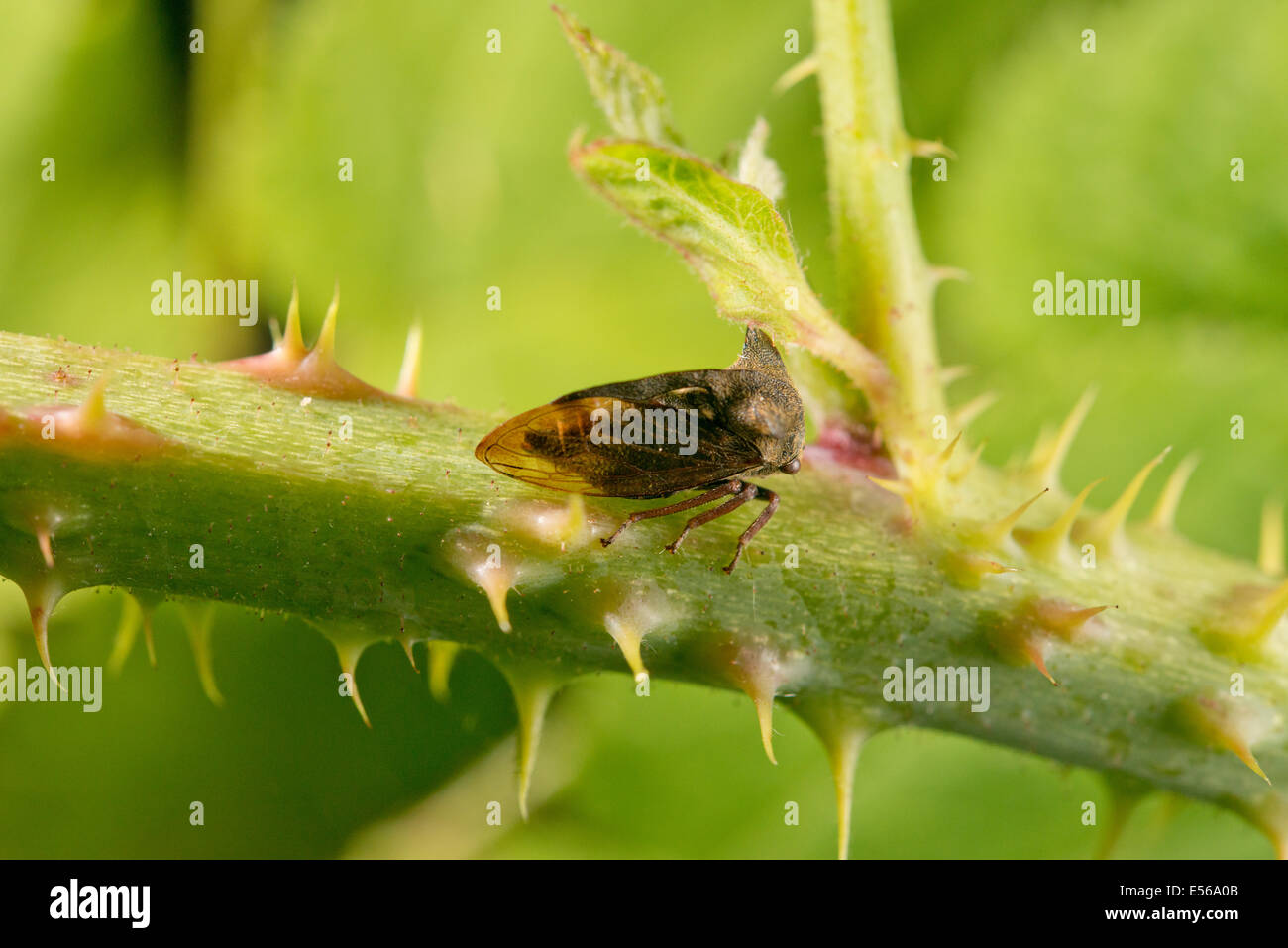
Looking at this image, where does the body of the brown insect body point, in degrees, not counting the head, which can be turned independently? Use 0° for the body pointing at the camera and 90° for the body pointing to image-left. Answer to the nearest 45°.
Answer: approximately 270°
